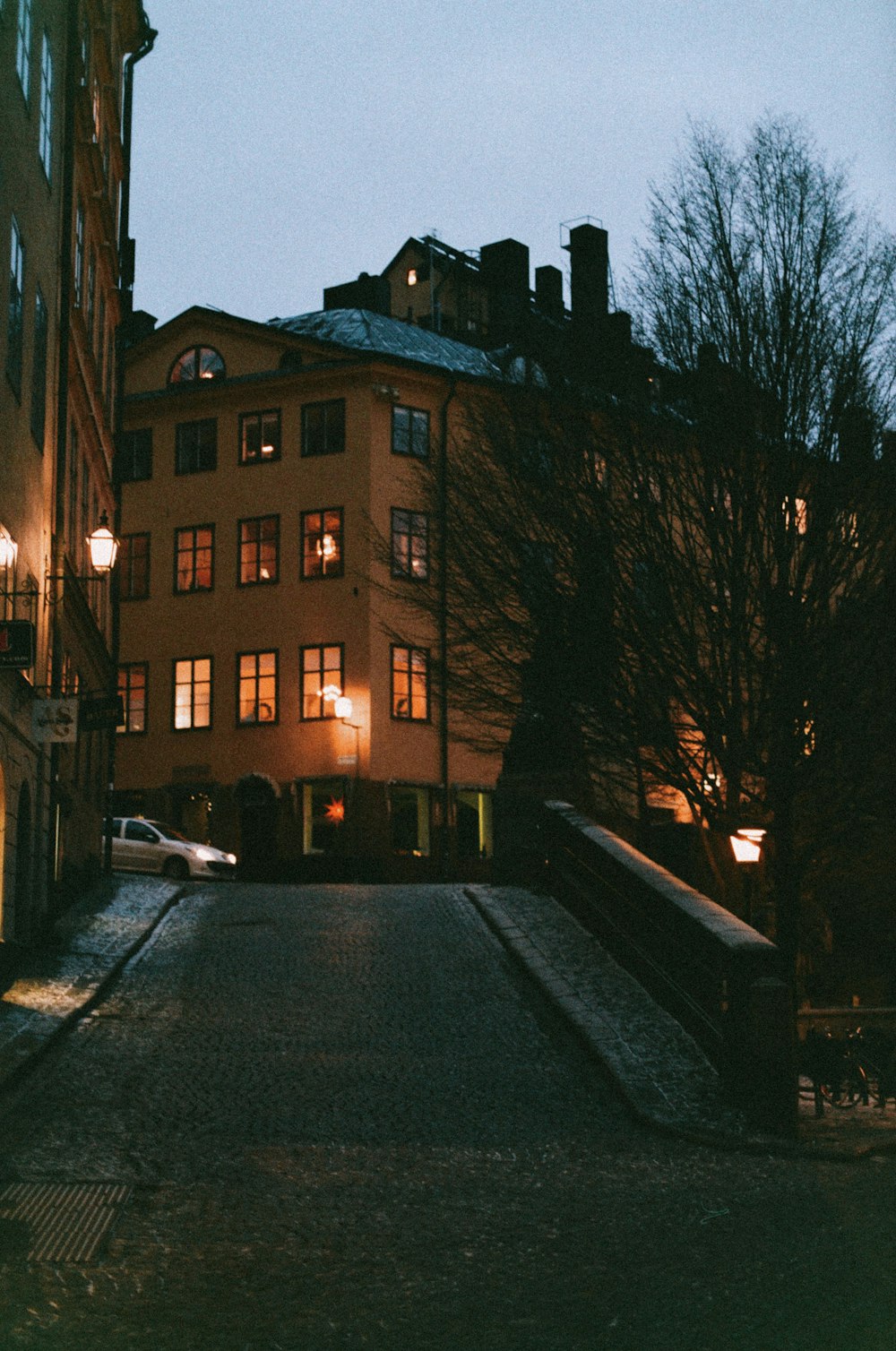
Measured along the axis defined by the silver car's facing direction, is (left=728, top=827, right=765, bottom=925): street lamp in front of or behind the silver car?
in front

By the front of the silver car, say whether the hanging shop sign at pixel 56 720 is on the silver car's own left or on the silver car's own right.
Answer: on the silver car's own right

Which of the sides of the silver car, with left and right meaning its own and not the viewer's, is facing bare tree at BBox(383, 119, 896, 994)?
front

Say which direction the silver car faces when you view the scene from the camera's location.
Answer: facing the viewer and to the right of the viewer
